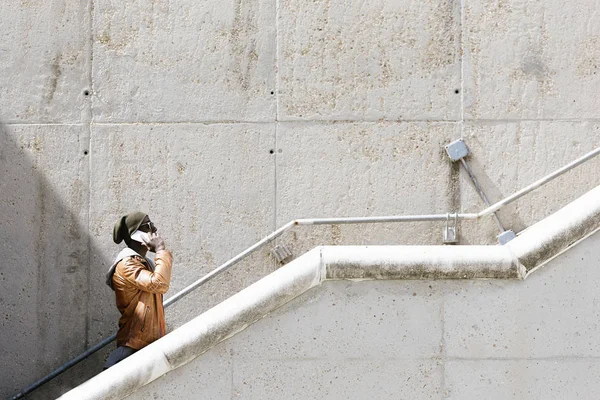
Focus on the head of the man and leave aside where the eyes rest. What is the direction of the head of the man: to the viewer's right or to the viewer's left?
to the viewer's right

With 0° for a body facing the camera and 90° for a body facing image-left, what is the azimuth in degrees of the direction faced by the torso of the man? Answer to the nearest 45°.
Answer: approximately 270°

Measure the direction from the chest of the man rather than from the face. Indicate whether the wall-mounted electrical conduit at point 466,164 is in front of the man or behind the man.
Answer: in front
